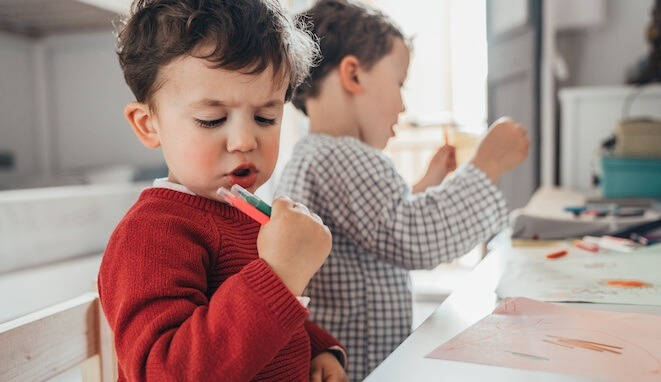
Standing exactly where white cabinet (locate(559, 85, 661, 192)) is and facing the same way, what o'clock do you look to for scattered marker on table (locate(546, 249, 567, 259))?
The scattered marker on table is roughly at 12 o'clock from the white cabinet.

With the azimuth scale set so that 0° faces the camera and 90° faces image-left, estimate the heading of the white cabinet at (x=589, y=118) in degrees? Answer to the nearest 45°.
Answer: approximately 0°

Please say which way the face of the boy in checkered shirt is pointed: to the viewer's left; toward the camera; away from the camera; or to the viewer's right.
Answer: to the viewer's right

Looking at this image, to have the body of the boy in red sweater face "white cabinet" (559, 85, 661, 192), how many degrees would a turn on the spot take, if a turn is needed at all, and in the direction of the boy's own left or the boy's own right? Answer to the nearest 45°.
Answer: approximately 90° to the boy's own left

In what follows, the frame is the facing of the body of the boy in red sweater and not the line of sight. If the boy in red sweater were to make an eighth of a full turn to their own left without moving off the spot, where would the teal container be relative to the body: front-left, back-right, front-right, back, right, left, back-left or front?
front-left

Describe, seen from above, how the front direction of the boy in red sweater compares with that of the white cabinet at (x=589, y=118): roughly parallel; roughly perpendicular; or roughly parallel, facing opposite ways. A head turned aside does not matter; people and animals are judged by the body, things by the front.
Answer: roughly perpendicular

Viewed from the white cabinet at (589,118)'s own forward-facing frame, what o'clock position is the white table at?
The white table is roughly at 12 o'clock from the white cabinet.

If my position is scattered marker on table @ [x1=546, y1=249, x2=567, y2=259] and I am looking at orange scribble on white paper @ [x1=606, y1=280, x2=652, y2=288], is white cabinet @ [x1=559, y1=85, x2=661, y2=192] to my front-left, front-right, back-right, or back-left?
back-left

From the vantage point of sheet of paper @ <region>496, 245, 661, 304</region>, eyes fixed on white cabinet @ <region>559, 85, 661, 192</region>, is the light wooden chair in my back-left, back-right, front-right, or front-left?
back-left

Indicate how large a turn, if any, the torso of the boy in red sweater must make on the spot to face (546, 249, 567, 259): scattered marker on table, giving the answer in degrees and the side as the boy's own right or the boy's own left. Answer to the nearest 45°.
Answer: approximately 90° to the boy's own left

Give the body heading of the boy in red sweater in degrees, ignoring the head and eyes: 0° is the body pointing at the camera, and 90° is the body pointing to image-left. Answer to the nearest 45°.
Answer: approximately 315°
